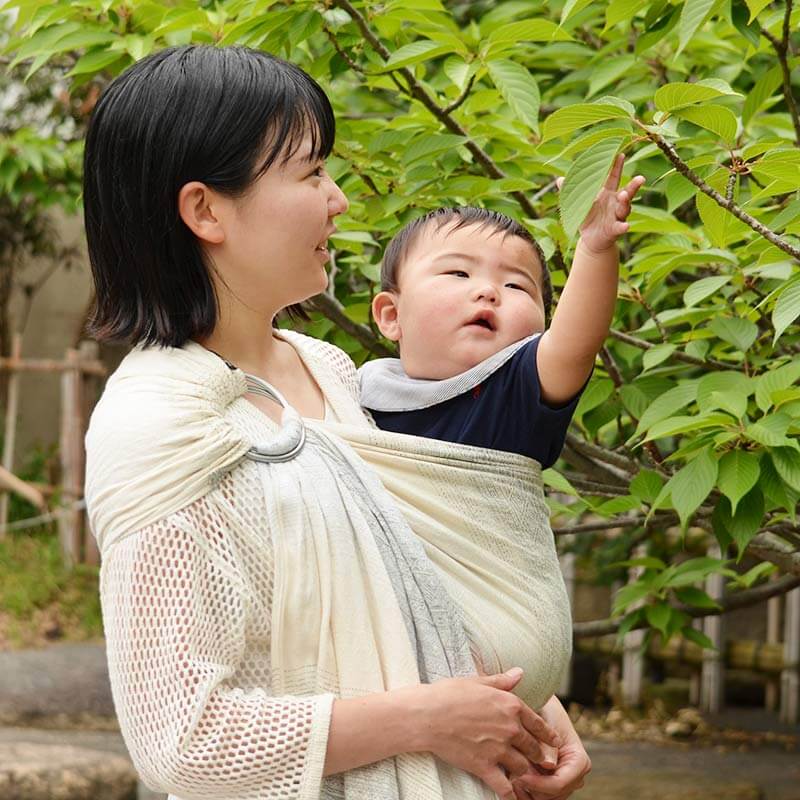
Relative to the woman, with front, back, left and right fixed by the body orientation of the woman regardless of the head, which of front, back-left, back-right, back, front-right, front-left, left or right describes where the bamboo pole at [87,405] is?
back-left

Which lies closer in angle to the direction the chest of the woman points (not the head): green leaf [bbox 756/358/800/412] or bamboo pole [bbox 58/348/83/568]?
the green leaf

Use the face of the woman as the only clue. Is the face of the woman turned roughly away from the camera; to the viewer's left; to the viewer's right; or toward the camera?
to the viewer's right

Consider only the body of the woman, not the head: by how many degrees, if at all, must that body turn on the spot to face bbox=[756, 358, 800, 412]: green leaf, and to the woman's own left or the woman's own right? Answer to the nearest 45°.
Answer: approximately 90° to the woman's own left

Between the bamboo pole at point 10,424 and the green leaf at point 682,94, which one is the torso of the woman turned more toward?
the green leaf

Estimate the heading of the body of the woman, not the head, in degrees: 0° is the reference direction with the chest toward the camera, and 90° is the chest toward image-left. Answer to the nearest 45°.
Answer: approximately 315°

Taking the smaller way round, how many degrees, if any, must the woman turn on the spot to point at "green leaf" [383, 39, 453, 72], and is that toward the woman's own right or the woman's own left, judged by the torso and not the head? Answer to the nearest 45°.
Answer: approximately 135° to the woman's own left

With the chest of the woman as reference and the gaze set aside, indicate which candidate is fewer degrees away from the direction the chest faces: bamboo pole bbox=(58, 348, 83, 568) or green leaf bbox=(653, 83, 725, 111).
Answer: the green leaf
